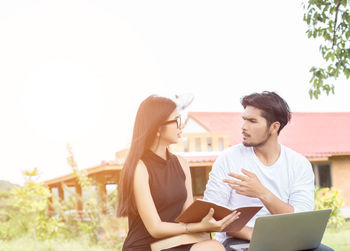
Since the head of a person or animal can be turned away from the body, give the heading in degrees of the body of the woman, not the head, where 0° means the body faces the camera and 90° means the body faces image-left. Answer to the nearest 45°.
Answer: approximately 315°

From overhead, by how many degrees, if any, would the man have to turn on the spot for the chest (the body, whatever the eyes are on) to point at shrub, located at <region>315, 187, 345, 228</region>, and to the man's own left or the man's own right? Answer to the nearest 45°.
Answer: approximately 180°

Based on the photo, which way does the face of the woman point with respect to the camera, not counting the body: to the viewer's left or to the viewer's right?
to the viewer's right

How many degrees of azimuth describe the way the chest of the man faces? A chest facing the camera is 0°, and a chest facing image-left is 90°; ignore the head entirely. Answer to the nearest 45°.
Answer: approximately 0°

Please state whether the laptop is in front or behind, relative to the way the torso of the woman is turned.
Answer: in front

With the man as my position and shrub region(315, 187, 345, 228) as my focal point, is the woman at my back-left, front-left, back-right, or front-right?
back-left

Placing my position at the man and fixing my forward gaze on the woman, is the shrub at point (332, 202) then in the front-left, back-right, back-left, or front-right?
back-right
